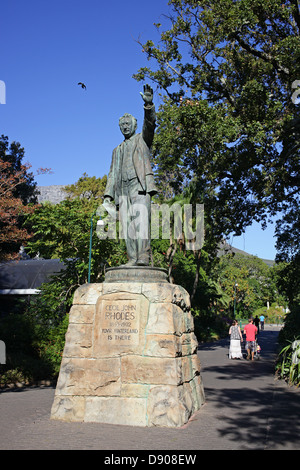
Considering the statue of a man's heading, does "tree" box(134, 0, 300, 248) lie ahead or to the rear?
to the rear

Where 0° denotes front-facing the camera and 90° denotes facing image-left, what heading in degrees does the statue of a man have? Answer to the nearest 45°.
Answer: approximately 0°

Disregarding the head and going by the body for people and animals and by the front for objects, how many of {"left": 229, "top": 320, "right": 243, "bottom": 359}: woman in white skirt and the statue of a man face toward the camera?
1

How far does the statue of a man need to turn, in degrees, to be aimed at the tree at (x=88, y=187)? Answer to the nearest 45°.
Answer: approximately 180°

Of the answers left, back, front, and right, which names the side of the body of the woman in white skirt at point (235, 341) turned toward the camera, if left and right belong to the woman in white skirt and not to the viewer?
back
